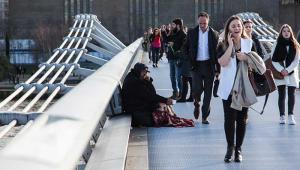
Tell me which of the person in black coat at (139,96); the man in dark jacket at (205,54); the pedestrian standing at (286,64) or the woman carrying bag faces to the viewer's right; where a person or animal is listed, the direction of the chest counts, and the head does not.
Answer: the person in black coat

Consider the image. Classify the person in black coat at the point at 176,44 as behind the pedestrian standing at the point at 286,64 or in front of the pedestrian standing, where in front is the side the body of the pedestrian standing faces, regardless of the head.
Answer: behind

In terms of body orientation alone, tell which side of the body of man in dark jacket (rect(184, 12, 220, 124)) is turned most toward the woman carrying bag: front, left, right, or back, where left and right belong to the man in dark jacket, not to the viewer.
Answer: front

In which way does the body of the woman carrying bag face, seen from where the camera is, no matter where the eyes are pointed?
toward the camera

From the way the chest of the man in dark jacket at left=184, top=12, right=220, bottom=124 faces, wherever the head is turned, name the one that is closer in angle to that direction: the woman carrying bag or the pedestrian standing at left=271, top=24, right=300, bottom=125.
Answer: the woman carrying bag

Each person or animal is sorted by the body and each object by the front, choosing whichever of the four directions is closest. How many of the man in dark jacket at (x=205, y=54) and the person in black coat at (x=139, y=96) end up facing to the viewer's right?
1

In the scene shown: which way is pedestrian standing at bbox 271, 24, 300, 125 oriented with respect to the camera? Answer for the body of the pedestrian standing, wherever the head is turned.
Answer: toward the camera

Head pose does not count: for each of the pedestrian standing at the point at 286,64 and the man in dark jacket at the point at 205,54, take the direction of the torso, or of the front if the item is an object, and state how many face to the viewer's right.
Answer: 0

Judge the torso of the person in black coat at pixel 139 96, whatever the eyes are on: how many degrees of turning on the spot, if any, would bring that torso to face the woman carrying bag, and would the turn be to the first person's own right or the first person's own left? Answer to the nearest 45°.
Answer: approximately 45° to the first person's own right

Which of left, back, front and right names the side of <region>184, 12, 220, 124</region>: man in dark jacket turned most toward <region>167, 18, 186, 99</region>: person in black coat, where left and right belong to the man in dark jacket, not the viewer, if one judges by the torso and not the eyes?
back
